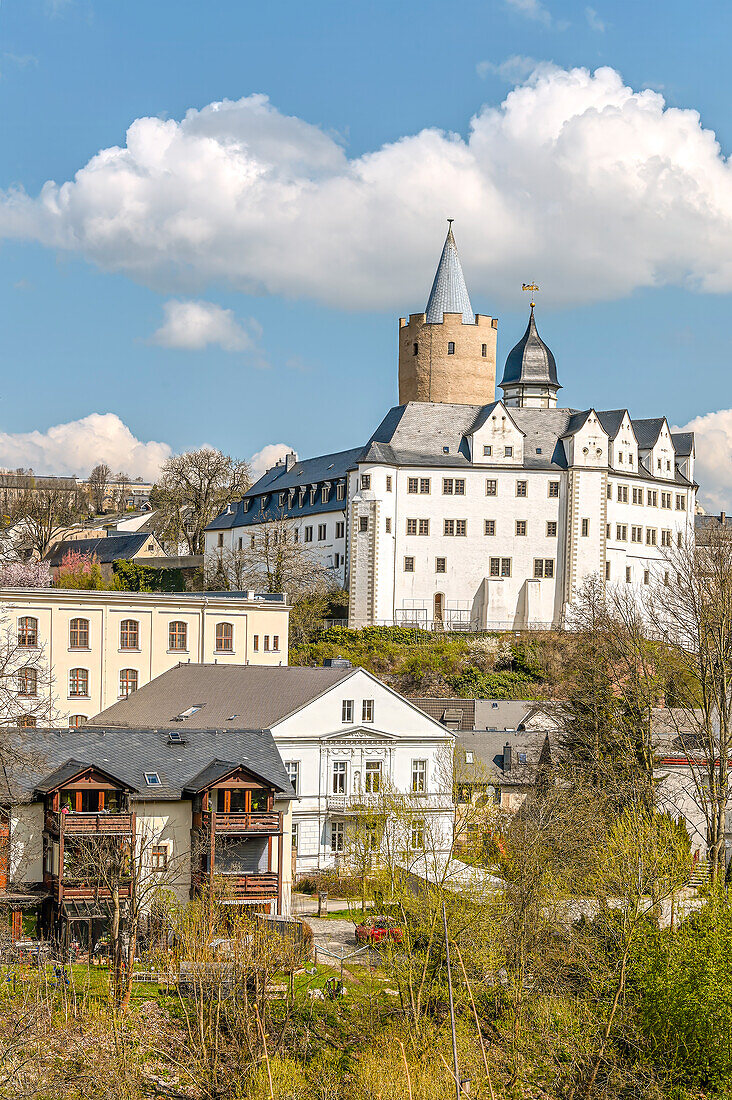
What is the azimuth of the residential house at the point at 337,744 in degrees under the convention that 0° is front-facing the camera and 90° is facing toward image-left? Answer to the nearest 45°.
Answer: approximately 315°

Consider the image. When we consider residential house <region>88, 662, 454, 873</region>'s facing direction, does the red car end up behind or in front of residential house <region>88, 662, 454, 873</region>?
in front
